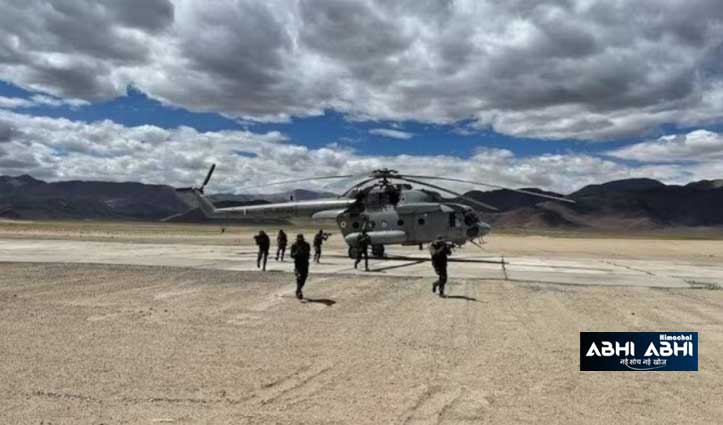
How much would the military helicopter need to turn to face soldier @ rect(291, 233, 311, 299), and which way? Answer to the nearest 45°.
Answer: approximately 90° to its right

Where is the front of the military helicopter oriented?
to the viewer's right
